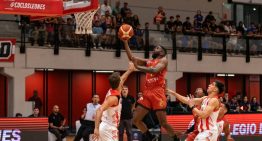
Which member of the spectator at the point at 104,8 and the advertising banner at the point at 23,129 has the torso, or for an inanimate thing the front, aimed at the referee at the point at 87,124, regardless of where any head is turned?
the spectator at the point at 104,8

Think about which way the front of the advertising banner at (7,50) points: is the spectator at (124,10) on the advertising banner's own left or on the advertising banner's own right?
on the advertising banner's own left

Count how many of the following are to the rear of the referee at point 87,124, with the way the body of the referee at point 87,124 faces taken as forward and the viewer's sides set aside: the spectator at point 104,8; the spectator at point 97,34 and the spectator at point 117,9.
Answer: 3

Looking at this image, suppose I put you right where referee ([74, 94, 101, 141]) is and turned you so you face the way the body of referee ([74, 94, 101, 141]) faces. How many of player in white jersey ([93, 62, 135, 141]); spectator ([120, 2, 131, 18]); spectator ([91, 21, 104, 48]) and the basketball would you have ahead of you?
2

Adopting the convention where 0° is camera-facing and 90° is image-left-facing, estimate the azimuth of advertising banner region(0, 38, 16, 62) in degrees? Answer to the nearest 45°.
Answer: approximately 0°
